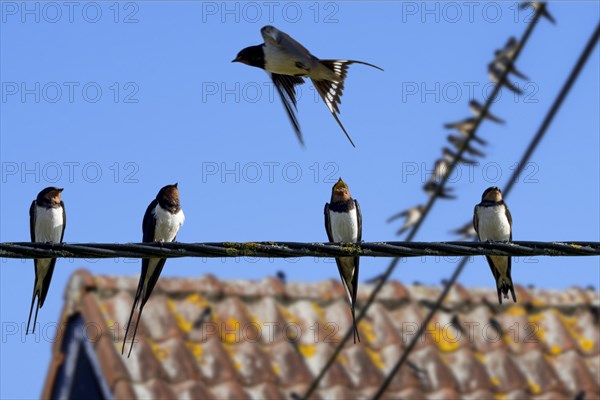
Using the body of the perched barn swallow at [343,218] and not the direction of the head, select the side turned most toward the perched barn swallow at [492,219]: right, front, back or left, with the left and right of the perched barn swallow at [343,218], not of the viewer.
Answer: left

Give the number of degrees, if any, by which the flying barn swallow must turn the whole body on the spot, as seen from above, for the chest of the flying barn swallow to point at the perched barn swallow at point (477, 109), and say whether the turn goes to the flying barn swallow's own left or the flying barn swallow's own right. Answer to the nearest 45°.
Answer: approximately 135° to the flying barn swallow's own right

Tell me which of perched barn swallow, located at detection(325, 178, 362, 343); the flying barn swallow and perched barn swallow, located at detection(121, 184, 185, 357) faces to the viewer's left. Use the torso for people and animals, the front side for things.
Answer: the flying barn swallow

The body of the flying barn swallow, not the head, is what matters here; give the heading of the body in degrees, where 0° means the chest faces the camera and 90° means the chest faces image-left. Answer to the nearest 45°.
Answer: approximately 90°

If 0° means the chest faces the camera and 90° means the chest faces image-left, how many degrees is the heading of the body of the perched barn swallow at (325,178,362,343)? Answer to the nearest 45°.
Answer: approximately 0°

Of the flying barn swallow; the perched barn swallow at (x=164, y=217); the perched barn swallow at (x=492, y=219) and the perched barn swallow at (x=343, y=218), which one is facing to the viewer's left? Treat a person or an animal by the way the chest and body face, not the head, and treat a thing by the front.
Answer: the flying barn swallow
